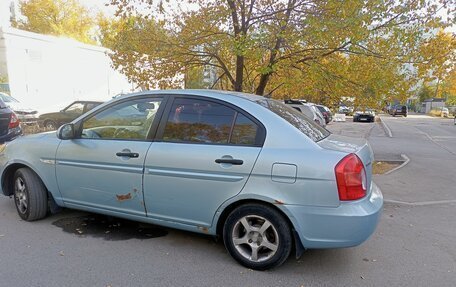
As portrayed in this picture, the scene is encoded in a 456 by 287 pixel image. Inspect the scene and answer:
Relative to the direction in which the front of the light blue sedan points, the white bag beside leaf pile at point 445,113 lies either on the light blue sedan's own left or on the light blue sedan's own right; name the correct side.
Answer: on the light blue sedan's own right

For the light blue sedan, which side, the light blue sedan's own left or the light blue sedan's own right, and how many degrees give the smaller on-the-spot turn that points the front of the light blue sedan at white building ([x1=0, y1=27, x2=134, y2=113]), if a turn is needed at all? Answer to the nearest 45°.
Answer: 0° — it already faces it

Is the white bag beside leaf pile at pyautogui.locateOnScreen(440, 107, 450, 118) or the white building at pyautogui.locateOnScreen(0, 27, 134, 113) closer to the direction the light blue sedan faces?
the white building

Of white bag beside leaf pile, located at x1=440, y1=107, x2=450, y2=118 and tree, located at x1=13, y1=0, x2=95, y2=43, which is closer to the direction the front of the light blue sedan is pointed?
the tree

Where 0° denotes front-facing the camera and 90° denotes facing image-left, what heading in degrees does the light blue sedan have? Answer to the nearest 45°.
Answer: approximately 135°

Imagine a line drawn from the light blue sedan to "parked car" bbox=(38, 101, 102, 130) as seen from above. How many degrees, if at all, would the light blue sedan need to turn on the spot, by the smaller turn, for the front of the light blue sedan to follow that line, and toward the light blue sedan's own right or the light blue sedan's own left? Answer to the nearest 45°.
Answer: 0° — it already faces it

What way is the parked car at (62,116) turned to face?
to the viewer's left
